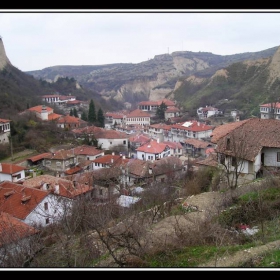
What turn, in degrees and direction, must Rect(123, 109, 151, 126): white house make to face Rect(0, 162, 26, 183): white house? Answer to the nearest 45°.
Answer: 0° — it already faces it

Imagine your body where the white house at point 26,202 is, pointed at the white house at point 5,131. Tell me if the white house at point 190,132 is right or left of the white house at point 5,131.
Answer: right

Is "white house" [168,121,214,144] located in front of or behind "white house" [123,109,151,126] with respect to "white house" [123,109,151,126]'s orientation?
in front

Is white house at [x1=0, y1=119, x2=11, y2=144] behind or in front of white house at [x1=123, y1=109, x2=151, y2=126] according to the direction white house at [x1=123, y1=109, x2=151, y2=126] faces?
in front

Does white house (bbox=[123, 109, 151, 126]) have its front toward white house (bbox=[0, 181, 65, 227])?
yes

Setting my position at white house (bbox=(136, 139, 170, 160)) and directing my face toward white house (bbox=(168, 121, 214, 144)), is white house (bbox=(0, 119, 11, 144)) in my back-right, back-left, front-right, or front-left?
back-left

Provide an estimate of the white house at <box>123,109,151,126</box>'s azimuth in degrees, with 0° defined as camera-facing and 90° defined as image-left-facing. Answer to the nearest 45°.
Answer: approximately 0°

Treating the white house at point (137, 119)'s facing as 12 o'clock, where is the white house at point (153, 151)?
the white house at point (153, 151) is roughly at 12 o'clock from the white house at point (137, 119).
